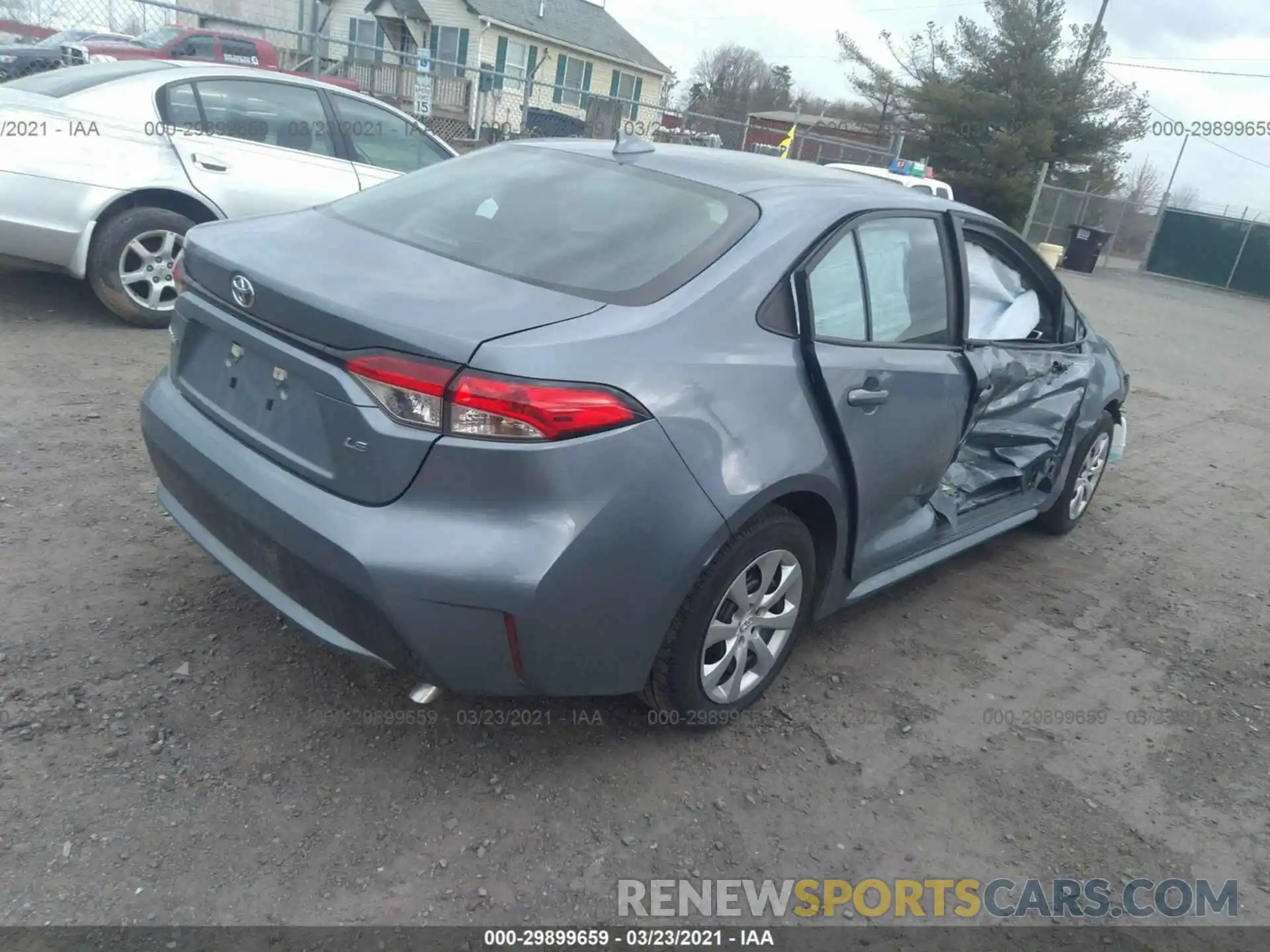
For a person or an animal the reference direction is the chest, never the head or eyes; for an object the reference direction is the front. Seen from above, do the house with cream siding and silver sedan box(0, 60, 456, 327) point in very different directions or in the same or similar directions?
very different directions

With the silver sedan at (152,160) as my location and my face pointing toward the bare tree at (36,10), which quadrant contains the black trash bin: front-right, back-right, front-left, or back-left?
front-right

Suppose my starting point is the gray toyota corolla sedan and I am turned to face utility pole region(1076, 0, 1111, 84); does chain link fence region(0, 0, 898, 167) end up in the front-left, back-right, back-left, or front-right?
front-left

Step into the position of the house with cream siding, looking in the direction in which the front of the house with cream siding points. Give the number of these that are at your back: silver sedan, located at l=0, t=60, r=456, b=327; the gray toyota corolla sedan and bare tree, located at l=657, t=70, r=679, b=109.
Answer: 1

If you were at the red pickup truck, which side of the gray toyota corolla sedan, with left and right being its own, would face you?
left

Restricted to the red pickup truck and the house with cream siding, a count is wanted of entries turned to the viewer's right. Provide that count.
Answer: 0

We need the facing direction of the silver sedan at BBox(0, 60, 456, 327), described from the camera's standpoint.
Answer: facing away from the viewer and to the right of the viewer

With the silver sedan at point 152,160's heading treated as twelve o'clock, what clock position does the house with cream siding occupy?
The house with cream siding is roughly at 11 o'clock from the silver sedan.

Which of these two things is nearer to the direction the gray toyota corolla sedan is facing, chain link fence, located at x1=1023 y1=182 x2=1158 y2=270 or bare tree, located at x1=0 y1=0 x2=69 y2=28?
the chain link fence

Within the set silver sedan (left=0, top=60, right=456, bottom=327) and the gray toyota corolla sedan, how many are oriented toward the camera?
0

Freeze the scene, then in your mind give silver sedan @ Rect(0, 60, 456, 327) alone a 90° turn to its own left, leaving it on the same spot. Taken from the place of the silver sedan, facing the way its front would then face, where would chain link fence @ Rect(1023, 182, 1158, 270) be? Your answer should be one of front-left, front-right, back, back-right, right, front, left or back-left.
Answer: right

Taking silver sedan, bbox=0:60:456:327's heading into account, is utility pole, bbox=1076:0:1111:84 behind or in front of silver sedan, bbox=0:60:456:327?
in front

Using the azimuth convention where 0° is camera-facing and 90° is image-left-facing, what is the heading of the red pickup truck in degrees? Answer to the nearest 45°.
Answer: approximately 45°

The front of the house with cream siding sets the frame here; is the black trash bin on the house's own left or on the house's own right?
on the house's own left

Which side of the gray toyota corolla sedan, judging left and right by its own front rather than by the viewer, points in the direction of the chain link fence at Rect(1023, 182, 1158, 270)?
front

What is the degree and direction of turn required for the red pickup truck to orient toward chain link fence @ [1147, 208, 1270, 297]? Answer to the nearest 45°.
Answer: approximately 135° to its left

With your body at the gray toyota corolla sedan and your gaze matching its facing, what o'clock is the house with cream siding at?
The house with cream siding is roughly at 10 o'clock from the gray toyota corolla sedan.

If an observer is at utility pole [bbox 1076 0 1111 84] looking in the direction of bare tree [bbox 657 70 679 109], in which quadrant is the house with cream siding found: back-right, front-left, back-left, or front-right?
front-left

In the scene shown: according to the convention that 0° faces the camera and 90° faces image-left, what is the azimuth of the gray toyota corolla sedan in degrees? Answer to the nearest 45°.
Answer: approximately 225°
